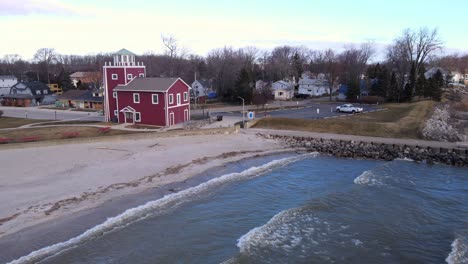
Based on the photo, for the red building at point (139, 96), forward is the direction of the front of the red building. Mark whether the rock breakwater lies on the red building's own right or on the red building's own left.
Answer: on the red building's own left

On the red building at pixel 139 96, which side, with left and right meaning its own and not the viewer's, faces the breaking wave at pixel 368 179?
left

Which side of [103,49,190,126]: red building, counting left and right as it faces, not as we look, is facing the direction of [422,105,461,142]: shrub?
left

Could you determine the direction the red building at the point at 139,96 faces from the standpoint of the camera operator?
facing the viewer and to the left of the viewer

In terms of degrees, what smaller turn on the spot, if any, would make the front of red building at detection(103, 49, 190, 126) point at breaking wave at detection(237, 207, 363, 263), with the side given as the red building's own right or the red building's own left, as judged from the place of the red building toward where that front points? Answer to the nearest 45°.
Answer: approximately 45° to the red building's own left

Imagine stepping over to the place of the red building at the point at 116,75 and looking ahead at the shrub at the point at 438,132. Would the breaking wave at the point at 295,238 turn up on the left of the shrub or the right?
right
